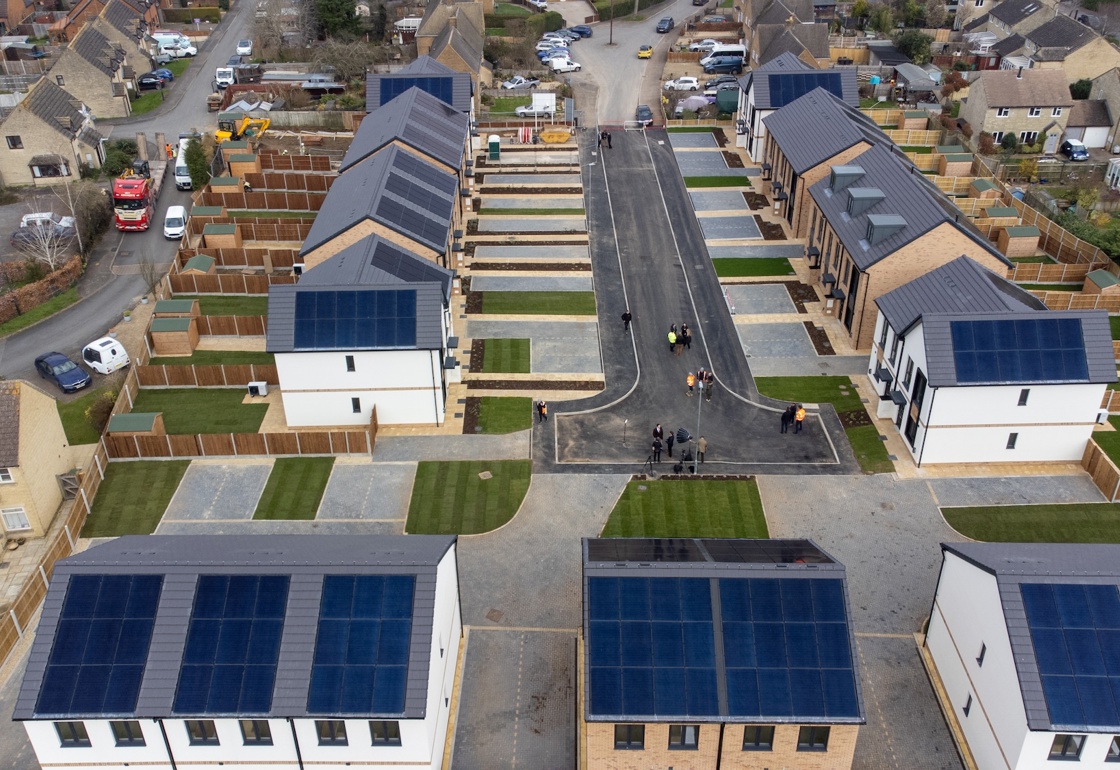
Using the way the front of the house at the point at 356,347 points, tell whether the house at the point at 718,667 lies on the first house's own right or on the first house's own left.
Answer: on the first house's own right

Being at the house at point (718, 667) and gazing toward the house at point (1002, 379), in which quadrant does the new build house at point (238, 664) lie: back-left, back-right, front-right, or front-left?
back-left

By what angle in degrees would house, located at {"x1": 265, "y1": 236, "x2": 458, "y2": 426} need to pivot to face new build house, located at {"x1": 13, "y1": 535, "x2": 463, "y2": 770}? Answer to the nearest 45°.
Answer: approximately 90° to its right

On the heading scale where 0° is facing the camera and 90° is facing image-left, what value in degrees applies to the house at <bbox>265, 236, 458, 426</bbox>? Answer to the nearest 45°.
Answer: approximately 270°

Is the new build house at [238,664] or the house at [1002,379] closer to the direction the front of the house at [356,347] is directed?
the house

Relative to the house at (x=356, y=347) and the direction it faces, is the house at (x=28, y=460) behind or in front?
behind

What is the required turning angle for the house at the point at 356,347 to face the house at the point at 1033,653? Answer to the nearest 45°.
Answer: approximately 45° to its right

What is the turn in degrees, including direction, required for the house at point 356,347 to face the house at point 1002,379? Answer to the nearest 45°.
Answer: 0° — it already faces it

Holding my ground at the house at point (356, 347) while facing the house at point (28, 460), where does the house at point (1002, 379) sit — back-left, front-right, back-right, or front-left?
back-left
